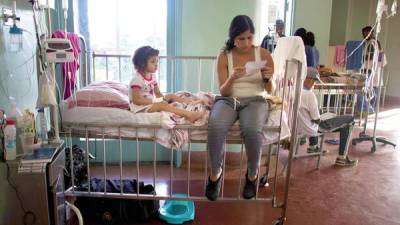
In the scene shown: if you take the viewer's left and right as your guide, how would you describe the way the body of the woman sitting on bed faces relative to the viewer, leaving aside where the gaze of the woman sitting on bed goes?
facing the viewer

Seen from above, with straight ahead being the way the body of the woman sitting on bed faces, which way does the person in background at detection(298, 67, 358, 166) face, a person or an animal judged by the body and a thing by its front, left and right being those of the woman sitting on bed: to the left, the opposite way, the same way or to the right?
to the left

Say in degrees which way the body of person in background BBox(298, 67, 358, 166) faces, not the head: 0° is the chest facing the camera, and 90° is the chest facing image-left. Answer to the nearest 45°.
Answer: approximately 270°

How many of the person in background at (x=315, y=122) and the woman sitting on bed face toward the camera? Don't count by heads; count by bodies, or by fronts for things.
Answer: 1

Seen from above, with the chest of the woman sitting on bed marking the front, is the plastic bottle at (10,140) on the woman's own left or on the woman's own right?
on the woman's own right

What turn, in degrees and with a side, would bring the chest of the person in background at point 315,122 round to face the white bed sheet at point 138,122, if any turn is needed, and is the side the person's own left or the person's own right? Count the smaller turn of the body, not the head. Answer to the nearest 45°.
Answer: approximately 135° to the person's own right

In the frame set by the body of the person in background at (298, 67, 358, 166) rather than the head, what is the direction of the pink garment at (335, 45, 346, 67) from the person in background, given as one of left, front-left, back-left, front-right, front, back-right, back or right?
left

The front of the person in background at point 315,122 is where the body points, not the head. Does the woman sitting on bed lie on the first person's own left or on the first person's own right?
on the first person's own right

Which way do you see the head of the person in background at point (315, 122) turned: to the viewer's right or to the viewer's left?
to the viewer's right
